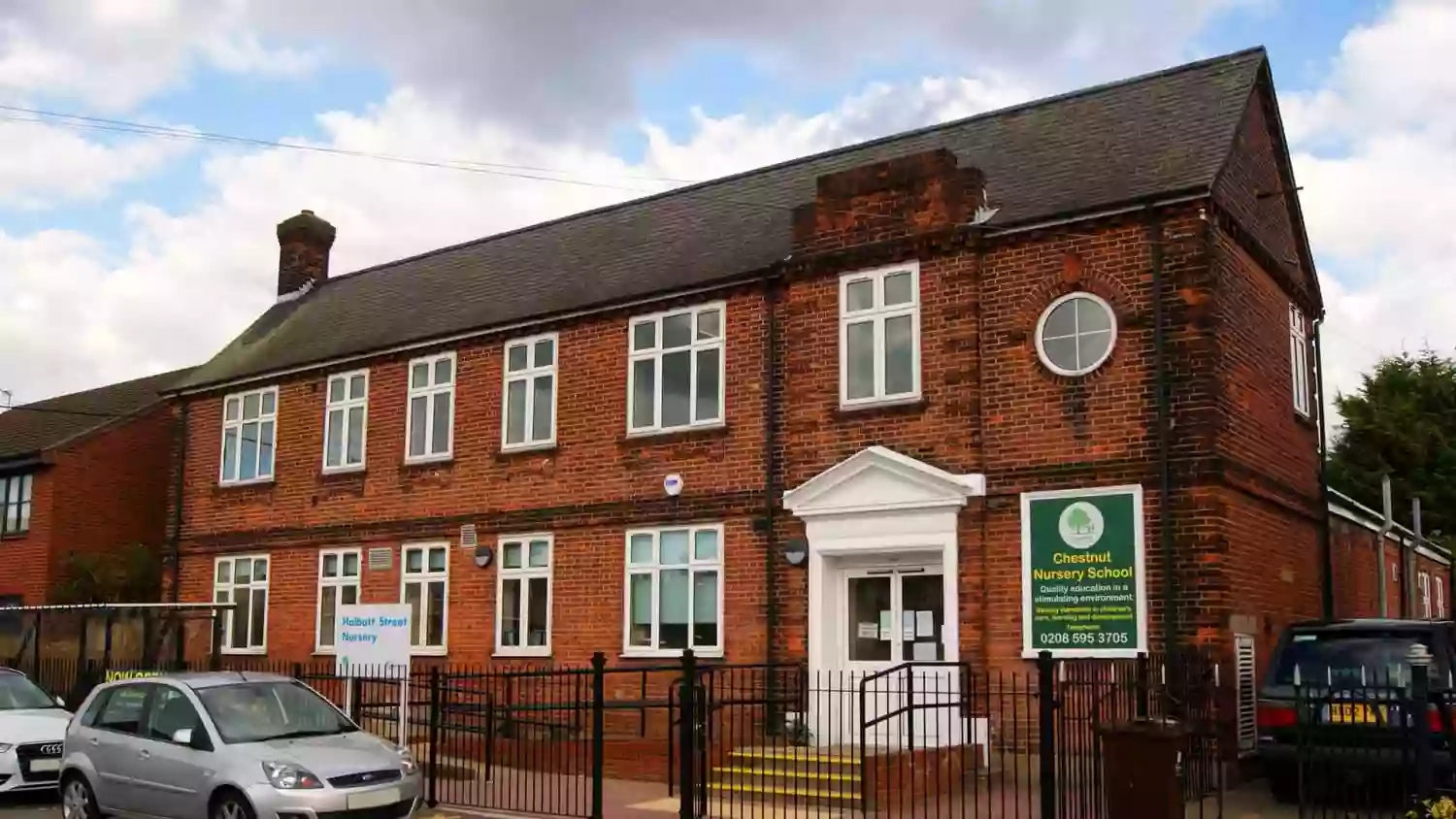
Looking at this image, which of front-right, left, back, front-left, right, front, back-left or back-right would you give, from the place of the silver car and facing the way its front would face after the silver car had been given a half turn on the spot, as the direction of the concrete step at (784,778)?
back-right

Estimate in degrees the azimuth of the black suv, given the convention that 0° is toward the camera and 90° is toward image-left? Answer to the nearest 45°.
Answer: approximately 180°

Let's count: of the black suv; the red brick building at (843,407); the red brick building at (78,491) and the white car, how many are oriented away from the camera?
1

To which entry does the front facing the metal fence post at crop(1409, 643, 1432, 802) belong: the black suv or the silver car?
the silver car

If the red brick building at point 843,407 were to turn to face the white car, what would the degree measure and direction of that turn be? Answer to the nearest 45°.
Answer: approximately 45° to its right

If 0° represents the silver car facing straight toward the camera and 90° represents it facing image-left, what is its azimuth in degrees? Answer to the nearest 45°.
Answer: approximately 315°

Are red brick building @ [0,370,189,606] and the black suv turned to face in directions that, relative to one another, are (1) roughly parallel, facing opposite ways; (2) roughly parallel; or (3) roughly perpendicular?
roughly parallel, facing opposite ways

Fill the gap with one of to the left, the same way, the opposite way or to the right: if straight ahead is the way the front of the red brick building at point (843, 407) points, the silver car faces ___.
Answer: to the left

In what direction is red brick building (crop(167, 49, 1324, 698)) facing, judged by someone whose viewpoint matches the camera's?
facing the viewer and to the left of the viewer

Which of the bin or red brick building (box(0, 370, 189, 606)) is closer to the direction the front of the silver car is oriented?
the bin

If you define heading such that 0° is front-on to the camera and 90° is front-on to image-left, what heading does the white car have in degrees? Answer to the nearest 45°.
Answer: approximately 315°

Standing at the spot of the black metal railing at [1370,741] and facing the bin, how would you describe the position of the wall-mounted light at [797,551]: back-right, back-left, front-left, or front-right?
front-right

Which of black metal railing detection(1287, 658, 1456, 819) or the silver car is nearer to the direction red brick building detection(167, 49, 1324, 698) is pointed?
the silver car

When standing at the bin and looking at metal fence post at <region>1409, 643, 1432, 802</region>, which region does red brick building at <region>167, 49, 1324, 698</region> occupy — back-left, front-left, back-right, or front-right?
back-left
